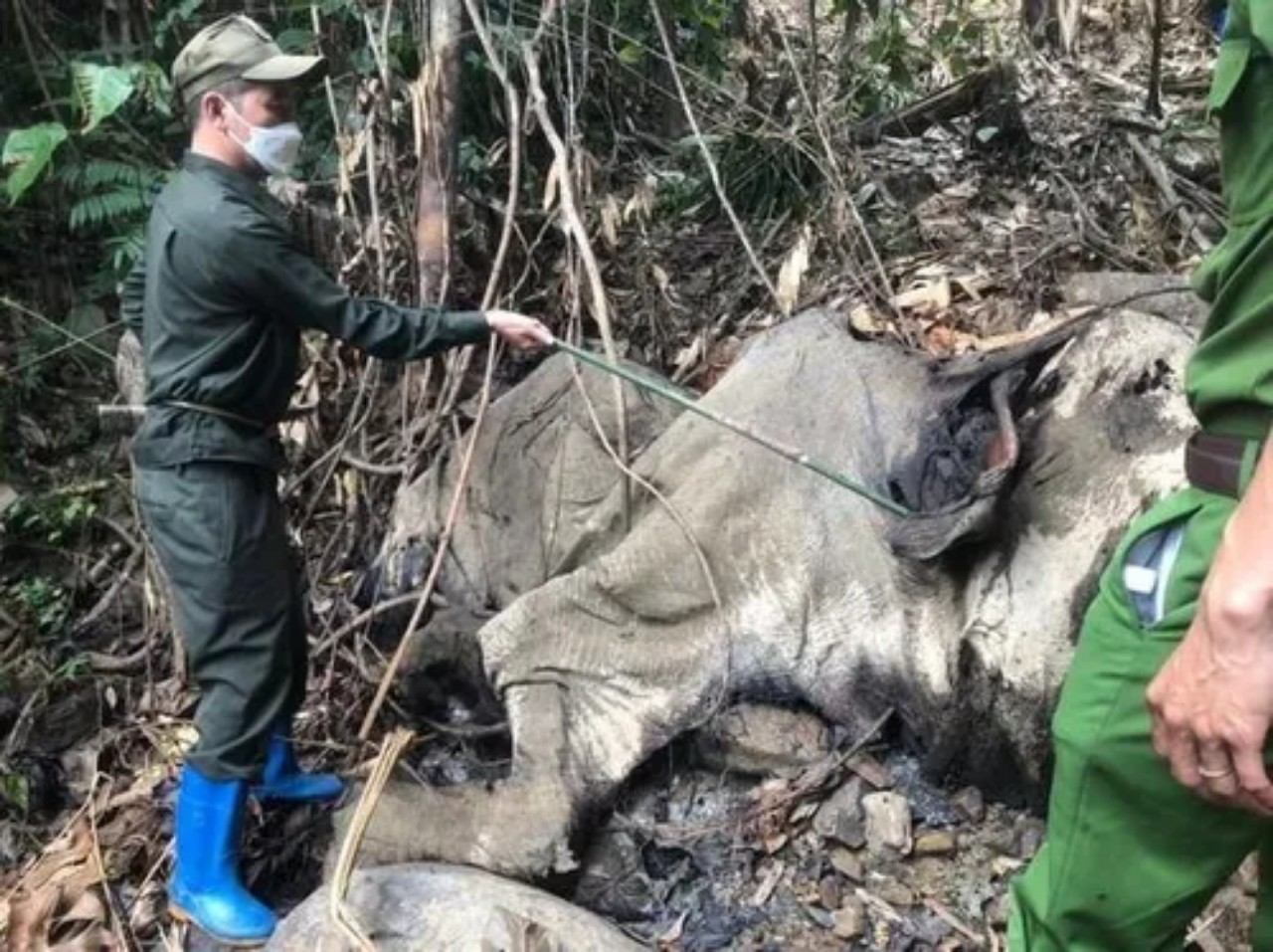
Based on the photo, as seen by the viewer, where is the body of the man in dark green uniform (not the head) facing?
to the viewer's right

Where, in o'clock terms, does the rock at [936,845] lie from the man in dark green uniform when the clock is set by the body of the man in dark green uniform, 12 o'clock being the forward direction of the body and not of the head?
The rock is roughly at 1 o'clock from the man in dark green uniform.

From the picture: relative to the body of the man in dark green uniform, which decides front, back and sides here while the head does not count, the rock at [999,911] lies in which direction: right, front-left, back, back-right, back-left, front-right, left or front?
front-right

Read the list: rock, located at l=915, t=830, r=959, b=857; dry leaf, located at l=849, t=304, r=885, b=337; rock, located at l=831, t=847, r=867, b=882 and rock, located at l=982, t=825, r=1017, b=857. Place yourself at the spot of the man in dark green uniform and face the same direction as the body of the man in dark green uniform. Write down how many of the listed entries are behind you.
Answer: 0

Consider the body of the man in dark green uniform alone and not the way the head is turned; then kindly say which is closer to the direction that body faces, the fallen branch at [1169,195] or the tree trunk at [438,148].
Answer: the fallen branch

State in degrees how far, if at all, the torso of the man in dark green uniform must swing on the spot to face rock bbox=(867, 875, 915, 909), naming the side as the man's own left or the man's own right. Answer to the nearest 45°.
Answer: approximately 45° to the man's own right

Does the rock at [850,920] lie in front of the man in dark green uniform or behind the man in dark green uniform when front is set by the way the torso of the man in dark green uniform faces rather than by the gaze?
in front

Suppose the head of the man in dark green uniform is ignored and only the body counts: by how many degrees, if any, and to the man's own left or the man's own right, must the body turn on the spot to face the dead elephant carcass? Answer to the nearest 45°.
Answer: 0° — they already face it

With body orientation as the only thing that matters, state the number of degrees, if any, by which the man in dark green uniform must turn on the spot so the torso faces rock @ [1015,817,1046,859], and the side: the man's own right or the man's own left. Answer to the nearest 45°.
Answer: approximately 45° to the man's own right

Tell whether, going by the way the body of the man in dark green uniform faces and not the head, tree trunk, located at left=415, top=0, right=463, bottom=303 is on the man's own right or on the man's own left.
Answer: on the man's own left

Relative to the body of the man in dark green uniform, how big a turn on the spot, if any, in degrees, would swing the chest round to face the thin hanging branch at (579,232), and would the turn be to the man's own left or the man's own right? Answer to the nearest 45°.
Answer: approximately 45° to the man's own left

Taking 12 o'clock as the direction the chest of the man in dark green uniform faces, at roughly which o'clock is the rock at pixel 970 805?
The rock is roughly at 1 o'clock from the man in dark green uniform.

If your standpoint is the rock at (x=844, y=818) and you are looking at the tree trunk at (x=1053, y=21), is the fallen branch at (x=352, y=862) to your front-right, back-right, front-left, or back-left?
back-left

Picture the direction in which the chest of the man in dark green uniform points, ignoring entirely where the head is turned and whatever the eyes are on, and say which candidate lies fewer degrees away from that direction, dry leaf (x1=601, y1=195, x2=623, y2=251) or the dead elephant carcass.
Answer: the dead elephant carcass

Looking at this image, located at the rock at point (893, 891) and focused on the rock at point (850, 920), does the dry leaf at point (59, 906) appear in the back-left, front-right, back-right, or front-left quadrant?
front-right

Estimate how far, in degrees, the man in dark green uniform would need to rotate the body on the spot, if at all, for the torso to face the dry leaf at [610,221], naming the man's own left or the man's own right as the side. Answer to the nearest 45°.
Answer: approximately 45° to the man's own left
